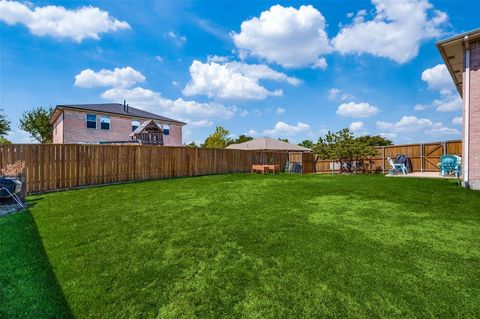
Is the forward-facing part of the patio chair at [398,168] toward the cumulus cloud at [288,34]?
no

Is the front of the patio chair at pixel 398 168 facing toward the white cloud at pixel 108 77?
no

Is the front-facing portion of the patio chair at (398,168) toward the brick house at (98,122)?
no
